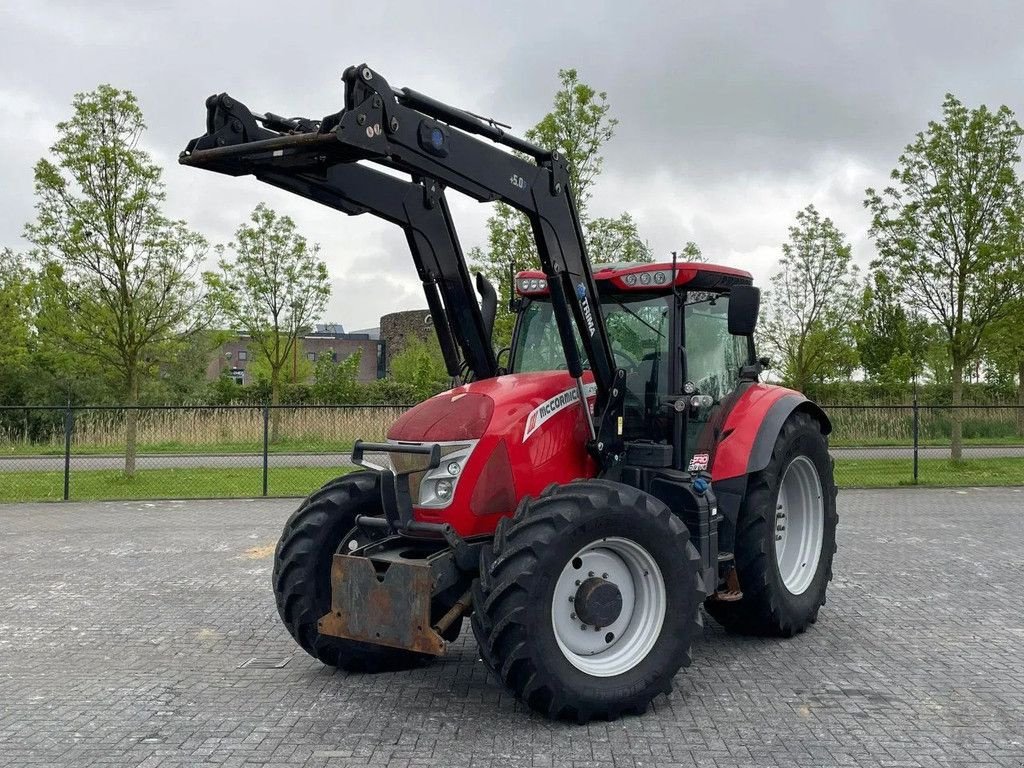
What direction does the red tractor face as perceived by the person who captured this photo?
facing the viewer and to the left of the viewer

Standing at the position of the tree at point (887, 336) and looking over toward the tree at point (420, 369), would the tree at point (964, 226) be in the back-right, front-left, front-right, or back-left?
back-left

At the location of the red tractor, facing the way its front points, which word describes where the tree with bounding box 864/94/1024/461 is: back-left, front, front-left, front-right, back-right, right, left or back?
back

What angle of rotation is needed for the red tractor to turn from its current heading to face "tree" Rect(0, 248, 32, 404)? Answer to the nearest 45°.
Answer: approximately 90° to its right

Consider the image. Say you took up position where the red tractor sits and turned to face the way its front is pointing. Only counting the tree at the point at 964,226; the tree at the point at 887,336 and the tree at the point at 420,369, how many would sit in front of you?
0

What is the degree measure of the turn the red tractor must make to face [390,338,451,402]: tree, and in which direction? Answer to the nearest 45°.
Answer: approximately 135° to its right

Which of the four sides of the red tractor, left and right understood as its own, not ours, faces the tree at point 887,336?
back

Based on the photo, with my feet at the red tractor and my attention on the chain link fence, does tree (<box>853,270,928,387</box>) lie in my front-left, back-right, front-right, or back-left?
front-right

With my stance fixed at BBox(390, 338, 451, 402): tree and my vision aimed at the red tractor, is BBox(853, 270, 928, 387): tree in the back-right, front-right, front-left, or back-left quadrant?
front-left
